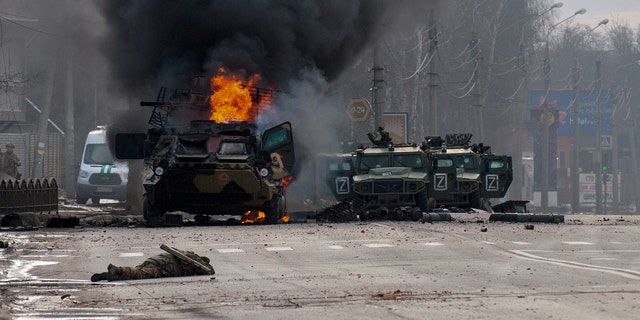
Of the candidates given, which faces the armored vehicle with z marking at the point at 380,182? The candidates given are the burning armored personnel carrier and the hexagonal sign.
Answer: the hexagonal sign

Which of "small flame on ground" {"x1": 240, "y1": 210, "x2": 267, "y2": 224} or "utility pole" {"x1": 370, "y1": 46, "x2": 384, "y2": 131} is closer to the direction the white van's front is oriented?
the small flame on ground

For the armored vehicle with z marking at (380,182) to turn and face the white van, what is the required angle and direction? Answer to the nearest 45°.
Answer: approximately 135° to its right

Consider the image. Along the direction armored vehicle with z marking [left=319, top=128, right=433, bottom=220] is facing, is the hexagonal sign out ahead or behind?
behind

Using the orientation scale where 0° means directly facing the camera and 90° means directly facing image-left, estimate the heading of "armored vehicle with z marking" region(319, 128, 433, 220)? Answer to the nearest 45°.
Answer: approximately 0°
